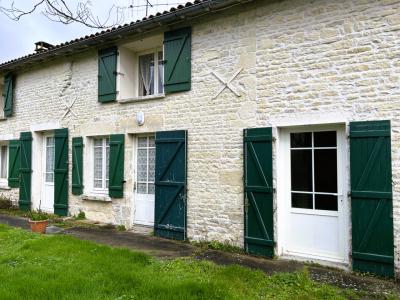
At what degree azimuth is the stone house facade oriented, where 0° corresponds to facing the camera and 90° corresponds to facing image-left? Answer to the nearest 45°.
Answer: approximately 45°

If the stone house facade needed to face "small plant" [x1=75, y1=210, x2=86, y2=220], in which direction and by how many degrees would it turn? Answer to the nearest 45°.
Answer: approximately 90° to its right

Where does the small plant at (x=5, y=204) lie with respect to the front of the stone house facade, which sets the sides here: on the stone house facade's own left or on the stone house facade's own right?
on the stone house facade's own right

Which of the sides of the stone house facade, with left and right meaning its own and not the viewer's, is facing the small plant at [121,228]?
right
